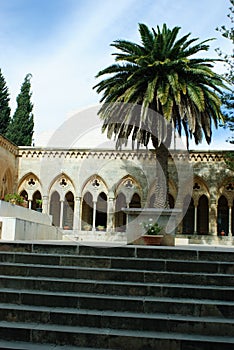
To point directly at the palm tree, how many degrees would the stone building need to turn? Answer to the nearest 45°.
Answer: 0° — it already faces it

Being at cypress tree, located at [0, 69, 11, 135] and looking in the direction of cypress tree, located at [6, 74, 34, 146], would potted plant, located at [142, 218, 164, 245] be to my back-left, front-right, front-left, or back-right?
front-right

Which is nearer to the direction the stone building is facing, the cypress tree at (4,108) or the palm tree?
the palm tree

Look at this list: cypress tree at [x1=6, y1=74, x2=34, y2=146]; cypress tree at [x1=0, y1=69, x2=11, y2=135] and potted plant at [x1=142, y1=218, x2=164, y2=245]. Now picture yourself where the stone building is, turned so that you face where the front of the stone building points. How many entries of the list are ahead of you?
1

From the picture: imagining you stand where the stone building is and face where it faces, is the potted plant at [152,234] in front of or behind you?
in front

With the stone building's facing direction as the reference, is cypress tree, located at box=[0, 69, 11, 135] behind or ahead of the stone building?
behind

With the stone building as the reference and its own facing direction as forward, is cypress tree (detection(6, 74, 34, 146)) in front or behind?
behind

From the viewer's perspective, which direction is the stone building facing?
toward the camera
